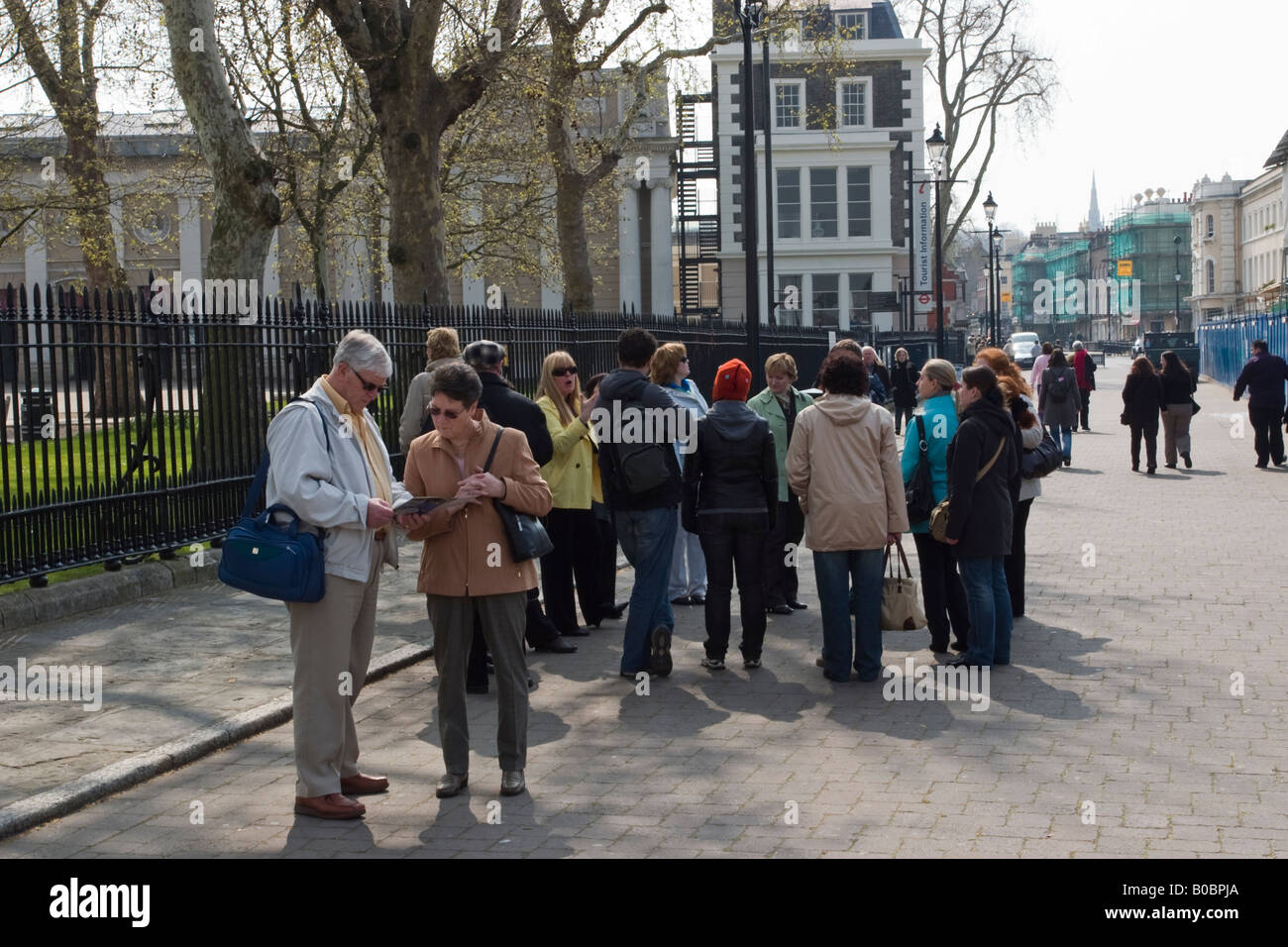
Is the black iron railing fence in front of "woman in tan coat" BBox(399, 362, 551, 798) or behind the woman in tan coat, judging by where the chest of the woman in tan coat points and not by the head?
behind

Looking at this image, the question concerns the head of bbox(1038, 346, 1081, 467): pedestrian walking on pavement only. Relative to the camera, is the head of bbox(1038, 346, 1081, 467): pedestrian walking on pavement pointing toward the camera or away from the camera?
away from the camera

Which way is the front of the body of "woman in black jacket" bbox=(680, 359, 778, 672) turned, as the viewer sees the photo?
away from the camera

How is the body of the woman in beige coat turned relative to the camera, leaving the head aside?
away from the camera

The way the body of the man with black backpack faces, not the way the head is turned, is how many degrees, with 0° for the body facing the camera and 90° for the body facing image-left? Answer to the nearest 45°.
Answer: approximately 180°

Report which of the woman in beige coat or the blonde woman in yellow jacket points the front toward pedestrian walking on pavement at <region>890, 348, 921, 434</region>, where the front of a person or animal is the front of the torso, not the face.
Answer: the woman in beige coat

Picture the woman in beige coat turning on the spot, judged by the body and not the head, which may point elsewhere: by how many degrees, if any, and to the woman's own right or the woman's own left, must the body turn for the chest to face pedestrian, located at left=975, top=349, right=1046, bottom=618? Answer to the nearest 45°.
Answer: approximately 45° to the woman's own right

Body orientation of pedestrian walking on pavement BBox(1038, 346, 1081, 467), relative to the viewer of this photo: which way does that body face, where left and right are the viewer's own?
facing away from the viewer

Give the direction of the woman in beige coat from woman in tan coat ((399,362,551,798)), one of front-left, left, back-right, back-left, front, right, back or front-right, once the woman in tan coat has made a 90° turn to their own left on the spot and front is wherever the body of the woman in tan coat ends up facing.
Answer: front-left

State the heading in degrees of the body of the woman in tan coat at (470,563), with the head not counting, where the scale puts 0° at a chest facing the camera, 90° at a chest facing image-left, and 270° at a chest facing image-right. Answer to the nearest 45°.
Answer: approximately 0°
